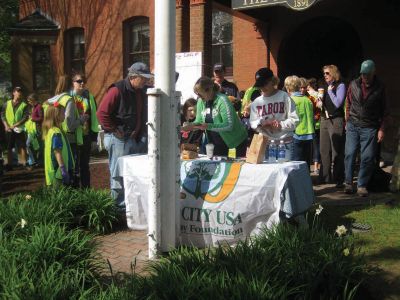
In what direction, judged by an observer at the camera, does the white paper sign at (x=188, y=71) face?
facing the viewer

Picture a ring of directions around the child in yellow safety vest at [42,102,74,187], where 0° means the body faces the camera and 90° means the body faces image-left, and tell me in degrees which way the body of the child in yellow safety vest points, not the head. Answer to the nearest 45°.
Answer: approximately 270°

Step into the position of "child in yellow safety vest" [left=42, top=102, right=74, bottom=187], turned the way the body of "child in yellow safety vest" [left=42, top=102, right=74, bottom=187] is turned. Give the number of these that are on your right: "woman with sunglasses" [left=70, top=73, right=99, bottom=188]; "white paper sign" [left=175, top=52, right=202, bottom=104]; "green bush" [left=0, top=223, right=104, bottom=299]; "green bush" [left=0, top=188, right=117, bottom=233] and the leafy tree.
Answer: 2

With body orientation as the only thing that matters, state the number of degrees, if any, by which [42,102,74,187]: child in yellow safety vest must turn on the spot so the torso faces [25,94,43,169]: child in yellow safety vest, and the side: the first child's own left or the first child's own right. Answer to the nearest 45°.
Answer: approximately 90° to the first child's own left

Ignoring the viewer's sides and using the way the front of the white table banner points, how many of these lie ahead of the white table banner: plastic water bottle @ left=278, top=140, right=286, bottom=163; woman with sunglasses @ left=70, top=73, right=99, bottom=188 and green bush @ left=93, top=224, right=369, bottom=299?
1

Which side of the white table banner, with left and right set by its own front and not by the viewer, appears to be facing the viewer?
front

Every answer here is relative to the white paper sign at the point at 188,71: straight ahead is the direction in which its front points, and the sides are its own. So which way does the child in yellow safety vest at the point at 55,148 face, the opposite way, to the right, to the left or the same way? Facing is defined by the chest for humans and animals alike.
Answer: to the left

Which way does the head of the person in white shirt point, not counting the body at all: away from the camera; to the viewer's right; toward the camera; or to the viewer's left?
toward the camera

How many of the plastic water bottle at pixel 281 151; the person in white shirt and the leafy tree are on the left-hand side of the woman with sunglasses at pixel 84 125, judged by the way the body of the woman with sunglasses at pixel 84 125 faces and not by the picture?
2

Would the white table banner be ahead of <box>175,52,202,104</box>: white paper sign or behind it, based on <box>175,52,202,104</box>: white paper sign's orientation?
ahead

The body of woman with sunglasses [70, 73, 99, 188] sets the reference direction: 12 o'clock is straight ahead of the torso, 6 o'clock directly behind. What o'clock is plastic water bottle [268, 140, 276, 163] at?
The plastic water bottle is roughly at 9 o'clock from the woman with sunglasses.
